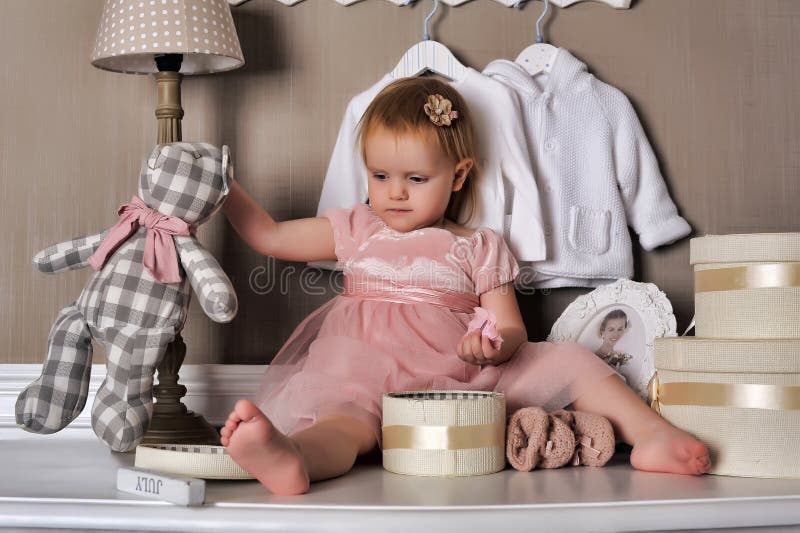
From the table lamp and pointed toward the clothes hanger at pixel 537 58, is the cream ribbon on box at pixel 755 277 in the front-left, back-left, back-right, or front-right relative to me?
front-right

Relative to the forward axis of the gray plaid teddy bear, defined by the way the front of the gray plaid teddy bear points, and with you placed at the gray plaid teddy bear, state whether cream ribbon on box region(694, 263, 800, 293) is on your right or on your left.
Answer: on your left

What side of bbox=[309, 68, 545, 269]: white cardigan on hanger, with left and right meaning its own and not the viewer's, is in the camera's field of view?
front

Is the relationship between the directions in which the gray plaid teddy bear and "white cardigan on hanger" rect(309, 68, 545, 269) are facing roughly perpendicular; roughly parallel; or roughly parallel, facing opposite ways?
roughly parallel

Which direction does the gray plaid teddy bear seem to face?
toward the camera

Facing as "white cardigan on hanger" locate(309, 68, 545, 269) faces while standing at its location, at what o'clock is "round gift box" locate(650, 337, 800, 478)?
The round gift box is roughly at 11 o'clock from the white cardigan on hanger.

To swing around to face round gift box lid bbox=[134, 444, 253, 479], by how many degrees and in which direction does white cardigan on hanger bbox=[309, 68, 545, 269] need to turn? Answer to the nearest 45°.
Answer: approximately 45° to its right

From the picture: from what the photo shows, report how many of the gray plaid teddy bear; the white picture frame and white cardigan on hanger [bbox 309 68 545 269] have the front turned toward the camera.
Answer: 3

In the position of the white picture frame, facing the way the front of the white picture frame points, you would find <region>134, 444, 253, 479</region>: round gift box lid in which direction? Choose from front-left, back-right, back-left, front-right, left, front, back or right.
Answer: front-right
